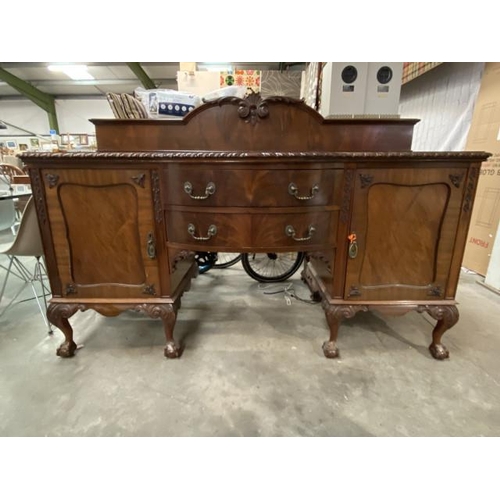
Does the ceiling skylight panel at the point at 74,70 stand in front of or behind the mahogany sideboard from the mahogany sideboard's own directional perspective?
behind

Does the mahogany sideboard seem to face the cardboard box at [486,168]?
no

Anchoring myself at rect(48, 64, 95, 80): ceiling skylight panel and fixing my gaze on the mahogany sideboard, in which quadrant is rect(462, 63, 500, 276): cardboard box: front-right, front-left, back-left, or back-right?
front-left

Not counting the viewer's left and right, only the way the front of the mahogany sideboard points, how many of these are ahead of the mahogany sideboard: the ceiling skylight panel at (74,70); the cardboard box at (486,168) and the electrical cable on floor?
0

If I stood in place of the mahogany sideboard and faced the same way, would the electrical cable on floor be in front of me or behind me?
behind
